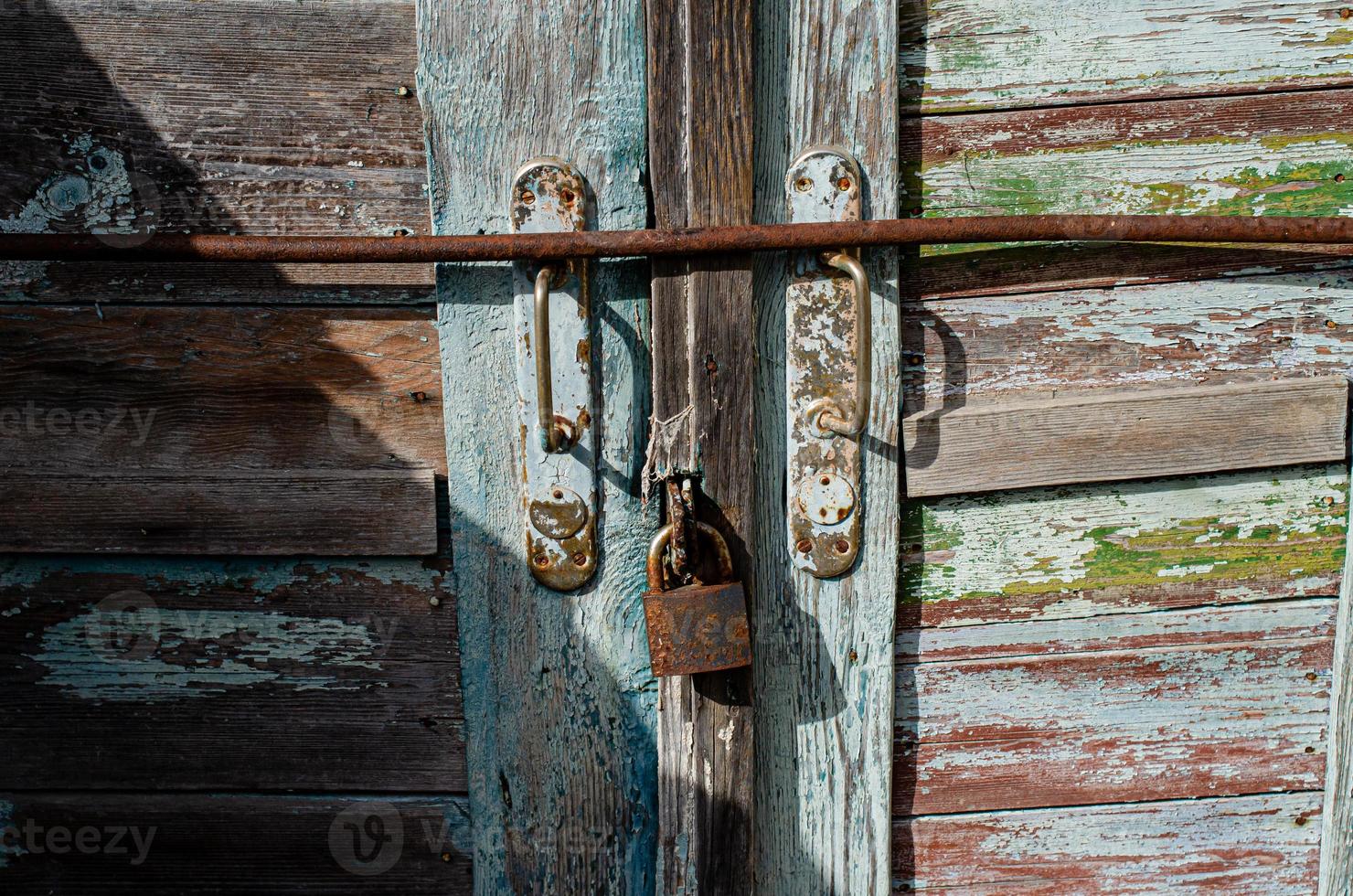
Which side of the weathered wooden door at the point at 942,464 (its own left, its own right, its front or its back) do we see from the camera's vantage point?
front
